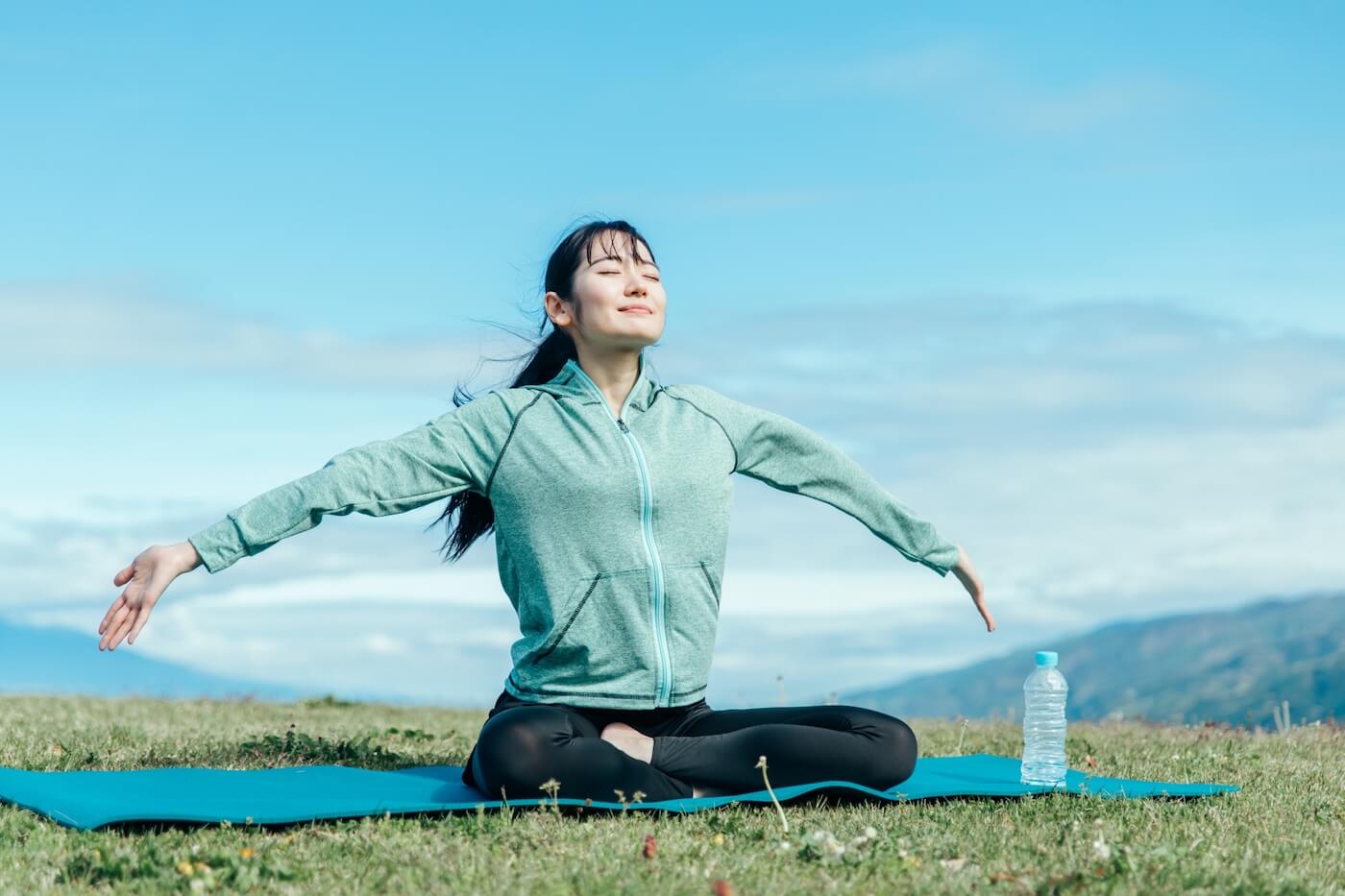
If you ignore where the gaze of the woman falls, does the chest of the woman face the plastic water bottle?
no

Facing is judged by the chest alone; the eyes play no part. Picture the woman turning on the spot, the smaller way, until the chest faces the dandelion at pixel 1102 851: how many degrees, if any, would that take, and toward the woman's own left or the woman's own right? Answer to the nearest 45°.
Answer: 0° — they already face it

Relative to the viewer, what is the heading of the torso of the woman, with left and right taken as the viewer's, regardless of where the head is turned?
facing the viewer and to the right of the viewer

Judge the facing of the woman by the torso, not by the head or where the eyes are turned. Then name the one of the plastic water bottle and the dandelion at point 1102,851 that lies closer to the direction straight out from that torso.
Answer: the dandelion

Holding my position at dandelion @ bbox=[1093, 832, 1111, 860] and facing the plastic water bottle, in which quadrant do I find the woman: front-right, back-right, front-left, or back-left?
front-left
